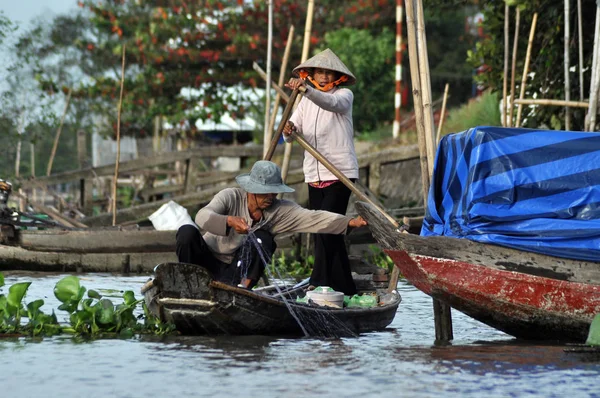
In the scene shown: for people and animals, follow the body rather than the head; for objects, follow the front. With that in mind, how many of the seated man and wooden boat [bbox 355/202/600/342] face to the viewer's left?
1

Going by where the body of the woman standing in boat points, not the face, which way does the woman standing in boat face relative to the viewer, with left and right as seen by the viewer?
facing the viewer and to the left of the viewer

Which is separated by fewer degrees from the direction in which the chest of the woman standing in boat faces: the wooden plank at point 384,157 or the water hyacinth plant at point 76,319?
the water hyacinth plant

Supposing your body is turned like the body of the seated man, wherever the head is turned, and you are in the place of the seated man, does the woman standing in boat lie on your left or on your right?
on your left

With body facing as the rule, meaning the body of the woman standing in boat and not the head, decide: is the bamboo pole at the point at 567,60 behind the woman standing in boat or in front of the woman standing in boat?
behind

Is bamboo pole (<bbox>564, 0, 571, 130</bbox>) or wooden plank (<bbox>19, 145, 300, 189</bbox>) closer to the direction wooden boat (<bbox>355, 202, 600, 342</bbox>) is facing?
the wooden plank

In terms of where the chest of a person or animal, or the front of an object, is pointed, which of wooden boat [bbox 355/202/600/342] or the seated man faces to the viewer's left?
the wooden boat

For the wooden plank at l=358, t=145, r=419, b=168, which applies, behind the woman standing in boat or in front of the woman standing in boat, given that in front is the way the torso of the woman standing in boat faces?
behind

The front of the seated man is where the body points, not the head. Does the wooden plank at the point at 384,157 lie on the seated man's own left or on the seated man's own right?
on the seated man's own left

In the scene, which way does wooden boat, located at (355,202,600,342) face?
to the viewer's left

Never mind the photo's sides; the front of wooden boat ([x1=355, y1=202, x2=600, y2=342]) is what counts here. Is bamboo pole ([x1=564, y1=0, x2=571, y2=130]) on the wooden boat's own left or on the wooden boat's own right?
on the wooden boat's own right

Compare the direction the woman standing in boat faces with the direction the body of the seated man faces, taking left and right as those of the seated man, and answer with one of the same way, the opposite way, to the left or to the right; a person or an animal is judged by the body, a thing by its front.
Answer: to the right
